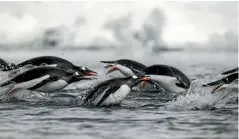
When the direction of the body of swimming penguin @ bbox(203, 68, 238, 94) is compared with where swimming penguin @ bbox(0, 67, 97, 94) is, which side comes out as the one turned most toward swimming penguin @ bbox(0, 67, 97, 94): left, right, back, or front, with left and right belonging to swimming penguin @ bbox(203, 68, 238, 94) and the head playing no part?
back

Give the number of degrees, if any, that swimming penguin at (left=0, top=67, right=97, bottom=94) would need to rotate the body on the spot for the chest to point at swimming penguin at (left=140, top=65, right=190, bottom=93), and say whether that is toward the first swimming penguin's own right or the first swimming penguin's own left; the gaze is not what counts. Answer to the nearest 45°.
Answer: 0° — it already faces it

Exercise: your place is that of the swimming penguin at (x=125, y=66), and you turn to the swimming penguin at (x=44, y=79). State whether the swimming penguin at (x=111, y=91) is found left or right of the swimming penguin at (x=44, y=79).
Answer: left

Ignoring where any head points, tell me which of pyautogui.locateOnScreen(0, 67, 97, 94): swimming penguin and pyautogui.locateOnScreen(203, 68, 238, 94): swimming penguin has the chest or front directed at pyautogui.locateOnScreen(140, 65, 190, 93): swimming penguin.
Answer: pyautogui.locateOnScreen(0, 67, 97, 94): swimming penguin

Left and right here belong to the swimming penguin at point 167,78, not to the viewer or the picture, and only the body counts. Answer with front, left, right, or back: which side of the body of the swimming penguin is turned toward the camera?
right

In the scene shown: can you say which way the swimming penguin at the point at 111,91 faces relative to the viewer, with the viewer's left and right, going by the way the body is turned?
facing to the right of the viewer

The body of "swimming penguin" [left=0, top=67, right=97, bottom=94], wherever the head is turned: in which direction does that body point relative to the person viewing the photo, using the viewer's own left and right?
facing to the right of the viewer

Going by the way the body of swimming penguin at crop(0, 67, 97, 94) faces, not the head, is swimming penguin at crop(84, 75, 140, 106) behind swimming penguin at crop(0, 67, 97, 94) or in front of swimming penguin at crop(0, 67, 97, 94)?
in front

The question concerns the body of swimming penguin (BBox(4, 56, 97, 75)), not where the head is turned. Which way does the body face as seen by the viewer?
to the viewer's right

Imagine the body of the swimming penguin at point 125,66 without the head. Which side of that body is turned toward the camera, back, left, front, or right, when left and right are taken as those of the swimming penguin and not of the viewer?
right
